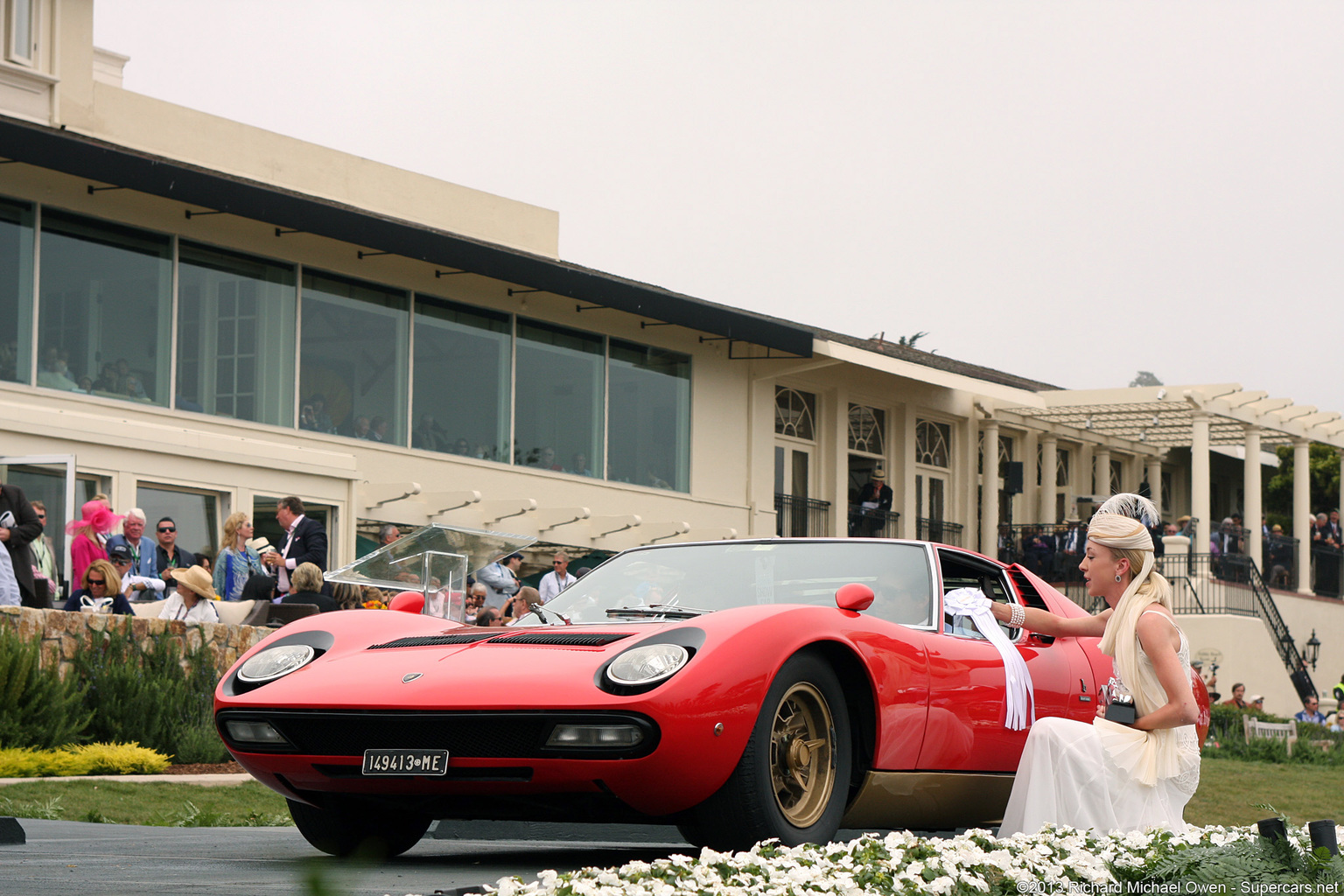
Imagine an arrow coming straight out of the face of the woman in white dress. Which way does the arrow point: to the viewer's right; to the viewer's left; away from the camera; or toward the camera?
to the viewer's left

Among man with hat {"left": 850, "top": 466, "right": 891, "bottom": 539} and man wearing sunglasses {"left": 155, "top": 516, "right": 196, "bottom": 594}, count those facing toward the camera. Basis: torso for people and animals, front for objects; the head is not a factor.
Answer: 2

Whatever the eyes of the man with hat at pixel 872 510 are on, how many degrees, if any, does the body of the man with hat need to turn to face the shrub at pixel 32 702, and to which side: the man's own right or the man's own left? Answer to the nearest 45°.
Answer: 0° — they already face it

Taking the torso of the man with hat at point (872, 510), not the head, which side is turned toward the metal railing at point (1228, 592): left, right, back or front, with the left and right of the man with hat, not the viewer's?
left

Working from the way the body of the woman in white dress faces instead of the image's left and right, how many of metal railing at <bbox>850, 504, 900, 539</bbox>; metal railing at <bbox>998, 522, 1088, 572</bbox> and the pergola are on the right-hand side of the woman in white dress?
3

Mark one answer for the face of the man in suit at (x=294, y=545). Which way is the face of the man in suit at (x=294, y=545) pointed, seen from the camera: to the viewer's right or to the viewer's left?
to the viewer's left

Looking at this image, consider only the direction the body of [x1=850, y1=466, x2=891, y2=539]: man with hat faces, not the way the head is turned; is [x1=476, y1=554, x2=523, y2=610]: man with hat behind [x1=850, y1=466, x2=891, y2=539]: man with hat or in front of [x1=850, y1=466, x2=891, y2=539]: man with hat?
in front

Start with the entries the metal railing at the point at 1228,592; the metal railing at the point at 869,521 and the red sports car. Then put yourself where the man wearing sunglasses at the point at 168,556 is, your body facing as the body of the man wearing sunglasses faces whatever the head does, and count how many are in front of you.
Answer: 1

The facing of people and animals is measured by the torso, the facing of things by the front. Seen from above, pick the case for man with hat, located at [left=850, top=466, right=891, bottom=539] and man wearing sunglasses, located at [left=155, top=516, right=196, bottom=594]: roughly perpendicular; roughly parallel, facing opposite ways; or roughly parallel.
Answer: roughly parallel

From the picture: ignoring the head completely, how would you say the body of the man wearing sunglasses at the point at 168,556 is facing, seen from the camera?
toward the camera

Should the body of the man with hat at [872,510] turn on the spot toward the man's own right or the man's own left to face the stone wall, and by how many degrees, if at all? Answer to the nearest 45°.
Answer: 0° — they already face it

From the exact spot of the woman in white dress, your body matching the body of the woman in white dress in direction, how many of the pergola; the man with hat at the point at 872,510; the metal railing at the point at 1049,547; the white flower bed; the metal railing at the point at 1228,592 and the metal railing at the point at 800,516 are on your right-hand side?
5

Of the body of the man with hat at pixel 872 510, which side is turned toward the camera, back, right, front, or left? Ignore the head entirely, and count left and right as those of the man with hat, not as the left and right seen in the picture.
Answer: front

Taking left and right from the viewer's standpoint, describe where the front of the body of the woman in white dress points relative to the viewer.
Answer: facing to the left of the viewer
